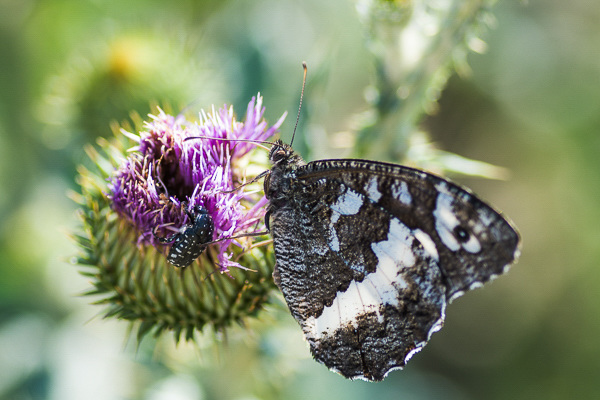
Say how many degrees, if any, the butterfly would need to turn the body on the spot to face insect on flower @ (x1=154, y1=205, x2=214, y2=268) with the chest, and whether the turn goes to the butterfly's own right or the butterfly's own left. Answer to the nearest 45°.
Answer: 0° — it already faces it

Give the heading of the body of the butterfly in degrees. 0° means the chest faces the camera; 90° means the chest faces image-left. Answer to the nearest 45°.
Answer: approximately 90°
